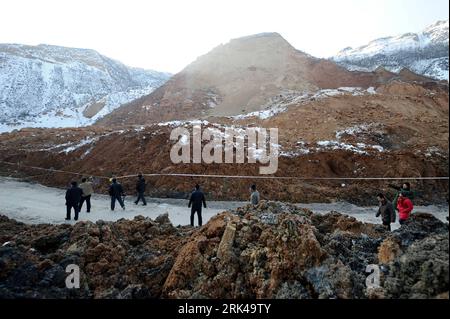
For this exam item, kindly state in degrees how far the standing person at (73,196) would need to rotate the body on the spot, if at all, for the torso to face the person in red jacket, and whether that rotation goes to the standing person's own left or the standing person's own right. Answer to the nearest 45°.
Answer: approximately 135° to the standing person's own right

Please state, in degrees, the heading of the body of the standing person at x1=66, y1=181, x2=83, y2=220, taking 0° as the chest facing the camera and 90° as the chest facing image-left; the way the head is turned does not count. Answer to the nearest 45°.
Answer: approximately 180°
